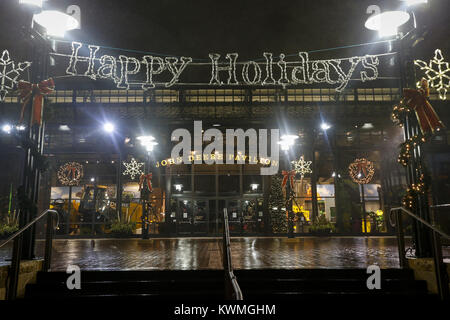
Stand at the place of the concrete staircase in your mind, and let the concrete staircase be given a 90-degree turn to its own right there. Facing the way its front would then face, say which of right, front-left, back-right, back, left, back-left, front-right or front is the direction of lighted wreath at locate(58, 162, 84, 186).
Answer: front-right

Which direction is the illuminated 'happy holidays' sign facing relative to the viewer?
toward the camera

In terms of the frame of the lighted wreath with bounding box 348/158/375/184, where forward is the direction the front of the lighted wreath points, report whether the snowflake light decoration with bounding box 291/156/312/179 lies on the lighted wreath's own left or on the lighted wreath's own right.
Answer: on the lighted wreath's own right

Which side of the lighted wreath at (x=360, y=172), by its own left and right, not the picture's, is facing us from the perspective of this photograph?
front

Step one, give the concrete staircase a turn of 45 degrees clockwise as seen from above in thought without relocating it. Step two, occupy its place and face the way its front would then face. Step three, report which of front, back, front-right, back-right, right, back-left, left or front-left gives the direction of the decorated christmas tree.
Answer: back-right

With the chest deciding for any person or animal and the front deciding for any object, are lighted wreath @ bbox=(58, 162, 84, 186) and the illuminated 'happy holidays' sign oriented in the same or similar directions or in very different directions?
same or similar directions

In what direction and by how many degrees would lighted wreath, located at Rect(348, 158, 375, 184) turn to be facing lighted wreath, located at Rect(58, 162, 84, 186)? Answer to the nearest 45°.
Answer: approximately 90° to its right

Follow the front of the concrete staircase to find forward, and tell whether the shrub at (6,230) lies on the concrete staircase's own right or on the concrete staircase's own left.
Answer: on the concrete staircase's own right

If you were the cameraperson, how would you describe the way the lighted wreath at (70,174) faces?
facing the viewer

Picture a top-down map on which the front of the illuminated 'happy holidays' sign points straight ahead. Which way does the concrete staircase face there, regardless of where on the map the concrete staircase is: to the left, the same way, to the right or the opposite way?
the same way

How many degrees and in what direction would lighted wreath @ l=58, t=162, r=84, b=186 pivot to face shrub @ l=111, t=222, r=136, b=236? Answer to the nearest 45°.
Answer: approximately 45° to its left

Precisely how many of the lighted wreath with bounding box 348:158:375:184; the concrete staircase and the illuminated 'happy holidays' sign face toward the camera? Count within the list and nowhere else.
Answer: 3

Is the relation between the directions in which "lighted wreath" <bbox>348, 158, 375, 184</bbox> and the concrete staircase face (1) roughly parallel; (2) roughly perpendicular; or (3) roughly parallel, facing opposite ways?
roughly parallel

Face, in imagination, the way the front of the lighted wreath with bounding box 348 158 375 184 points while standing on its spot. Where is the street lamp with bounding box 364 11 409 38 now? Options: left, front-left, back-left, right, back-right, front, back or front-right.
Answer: front

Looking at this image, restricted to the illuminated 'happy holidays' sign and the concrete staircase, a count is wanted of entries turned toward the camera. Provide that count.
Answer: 2
